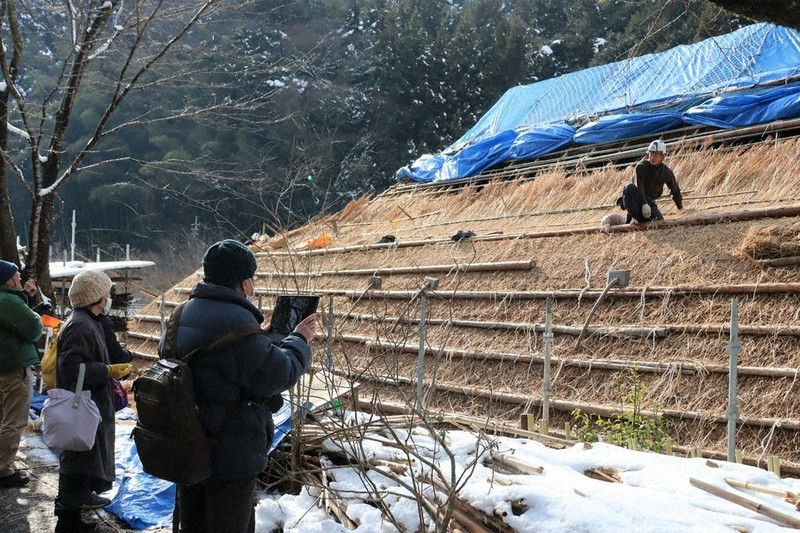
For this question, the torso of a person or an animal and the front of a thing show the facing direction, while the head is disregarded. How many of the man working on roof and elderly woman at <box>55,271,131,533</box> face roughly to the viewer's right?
1

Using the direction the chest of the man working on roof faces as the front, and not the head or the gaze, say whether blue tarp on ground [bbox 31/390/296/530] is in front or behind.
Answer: in front

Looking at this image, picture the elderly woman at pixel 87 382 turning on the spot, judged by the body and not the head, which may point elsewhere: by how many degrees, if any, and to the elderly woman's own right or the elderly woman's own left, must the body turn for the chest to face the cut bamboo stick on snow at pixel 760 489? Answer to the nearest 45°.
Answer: approximately 45° to the elderly woman's own right

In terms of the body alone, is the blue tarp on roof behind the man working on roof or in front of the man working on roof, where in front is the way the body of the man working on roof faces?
behind

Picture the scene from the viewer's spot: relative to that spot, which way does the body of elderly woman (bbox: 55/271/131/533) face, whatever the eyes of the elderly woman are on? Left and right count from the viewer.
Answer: facing to the right of the viewer

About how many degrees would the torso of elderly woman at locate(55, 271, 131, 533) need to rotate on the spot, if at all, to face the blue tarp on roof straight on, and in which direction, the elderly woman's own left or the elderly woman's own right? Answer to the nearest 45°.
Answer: approximately 45° to the elderly woman's own left

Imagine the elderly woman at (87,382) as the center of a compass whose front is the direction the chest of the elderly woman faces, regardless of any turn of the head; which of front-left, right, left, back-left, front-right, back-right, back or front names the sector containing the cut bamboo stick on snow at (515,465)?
front-right

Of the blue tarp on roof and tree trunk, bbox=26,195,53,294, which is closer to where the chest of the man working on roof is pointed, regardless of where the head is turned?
the tree trunk

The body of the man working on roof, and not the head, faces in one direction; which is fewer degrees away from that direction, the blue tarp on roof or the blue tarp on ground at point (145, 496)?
the blue tarp on ground
